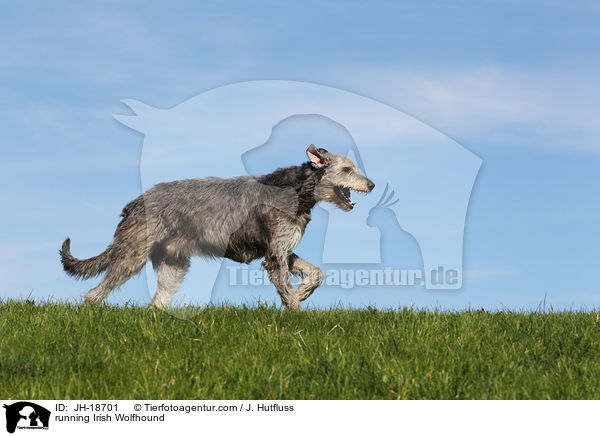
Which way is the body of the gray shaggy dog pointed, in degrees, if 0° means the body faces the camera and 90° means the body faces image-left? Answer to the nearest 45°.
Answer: approximately 270°
